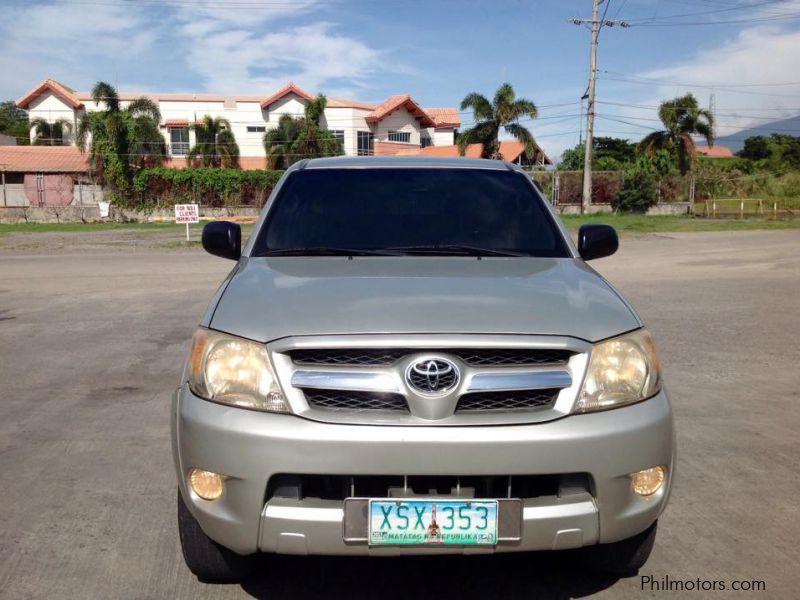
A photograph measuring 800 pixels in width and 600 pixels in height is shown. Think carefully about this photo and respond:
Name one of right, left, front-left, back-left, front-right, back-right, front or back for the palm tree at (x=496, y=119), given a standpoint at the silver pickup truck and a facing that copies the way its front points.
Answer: back

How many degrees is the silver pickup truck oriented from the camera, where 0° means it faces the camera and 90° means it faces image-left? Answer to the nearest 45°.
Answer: approximately 0°

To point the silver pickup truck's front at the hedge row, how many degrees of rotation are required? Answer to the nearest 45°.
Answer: approximately 180°

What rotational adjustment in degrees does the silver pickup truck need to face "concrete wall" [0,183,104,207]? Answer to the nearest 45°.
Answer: approximately 135° to its right

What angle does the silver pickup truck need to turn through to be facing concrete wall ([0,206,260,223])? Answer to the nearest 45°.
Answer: approximately 135° to its right

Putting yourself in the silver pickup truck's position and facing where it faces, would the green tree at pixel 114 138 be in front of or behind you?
behind

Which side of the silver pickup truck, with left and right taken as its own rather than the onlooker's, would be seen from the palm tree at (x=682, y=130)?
back

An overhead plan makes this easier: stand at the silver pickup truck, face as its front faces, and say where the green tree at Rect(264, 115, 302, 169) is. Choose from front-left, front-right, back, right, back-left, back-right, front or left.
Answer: back

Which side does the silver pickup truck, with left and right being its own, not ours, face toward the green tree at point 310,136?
back

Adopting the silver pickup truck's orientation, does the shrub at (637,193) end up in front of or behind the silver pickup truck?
behind
